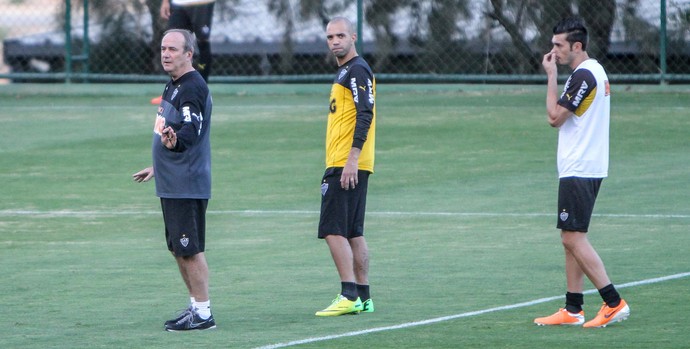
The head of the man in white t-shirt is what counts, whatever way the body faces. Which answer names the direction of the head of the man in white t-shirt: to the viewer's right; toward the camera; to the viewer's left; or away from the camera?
to the viewer's left

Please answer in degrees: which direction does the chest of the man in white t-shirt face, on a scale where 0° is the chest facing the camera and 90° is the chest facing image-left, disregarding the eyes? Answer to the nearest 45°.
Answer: approximately 90°

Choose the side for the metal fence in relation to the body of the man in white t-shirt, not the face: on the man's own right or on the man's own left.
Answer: on the man's own right
